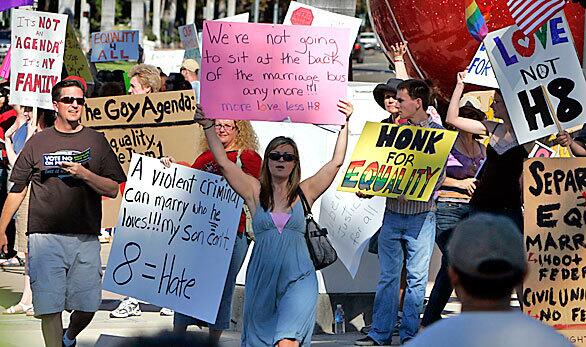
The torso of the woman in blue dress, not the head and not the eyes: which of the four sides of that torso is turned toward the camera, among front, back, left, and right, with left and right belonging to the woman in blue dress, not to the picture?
front

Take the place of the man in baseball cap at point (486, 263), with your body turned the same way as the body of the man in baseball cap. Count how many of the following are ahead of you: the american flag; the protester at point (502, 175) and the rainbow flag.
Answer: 3

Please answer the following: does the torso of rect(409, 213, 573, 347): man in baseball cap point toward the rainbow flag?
yes

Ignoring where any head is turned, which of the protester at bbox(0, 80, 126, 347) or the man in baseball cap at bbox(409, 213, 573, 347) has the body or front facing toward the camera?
the protester

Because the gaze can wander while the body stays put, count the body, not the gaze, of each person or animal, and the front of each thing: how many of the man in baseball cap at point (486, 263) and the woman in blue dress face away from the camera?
1

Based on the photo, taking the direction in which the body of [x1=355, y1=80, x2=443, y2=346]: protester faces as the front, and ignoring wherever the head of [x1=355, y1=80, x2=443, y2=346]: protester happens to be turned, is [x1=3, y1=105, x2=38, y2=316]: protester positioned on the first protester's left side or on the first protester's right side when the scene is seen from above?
on the first protester's right side

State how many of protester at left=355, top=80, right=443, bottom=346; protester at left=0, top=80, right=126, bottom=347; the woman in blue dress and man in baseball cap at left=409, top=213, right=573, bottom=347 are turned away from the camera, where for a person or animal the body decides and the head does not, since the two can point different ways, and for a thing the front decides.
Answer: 1

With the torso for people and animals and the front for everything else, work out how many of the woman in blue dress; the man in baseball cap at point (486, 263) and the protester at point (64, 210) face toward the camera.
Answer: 2

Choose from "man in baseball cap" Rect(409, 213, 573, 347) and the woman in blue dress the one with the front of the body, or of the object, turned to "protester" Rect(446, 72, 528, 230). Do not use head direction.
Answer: the man in baseball cap

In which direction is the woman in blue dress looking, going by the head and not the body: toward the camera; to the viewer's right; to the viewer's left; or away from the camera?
toward the camera

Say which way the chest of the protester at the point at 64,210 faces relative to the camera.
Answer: toward the camera

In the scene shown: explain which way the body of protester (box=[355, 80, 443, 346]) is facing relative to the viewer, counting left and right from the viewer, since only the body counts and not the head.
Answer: facing the viewer and to the left of the viewer

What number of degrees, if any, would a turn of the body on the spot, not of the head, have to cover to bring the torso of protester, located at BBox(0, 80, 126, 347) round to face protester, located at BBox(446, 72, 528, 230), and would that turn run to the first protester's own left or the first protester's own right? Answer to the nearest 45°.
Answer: approximately 90° to the first protester's own left

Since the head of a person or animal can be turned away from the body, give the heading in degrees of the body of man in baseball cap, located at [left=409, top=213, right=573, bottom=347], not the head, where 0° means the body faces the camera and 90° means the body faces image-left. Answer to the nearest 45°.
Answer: approximately 180°

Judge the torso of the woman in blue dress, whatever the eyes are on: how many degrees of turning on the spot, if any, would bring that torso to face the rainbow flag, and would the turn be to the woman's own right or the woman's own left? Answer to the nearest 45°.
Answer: approximately 135° to the woman's own left

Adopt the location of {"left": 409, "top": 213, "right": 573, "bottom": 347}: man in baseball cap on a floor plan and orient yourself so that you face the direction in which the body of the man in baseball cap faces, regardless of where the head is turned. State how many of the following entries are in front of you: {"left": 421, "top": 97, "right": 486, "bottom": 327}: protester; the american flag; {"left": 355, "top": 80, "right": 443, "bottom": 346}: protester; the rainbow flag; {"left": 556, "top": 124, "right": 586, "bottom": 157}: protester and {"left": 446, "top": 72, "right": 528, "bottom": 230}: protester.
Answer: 6
